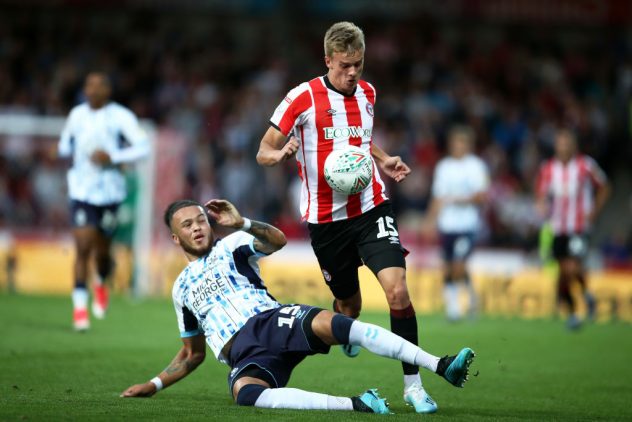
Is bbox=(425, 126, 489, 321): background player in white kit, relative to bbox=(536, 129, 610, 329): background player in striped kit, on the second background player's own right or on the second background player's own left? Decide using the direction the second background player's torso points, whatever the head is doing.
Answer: on the second background player's own right

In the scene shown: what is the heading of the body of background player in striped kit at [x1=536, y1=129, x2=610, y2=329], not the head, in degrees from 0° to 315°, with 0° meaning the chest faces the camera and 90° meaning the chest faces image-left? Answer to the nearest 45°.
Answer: approximately 0°

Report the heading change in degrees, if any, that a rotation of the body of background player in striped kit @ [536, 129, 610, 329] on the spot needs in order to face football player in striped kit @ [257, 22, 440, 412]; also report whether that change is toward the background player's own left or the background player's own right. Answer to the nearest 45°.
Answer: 0° — they already face them

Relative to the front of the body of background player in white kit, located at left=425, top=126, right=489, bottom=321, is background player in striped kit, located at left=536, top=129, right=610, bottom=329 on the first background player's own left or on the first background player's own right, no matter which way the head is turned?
on the first background player's own left

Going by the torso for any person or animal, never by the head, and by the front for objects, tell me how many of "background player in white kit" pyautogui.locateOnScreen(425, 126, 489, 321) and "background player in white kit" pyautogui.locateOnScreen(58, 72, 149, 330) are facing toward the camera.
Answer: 2

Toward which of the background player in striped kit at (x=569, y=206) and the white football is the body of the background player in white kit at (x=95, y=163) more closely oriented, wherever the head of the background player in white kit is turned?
the white football
